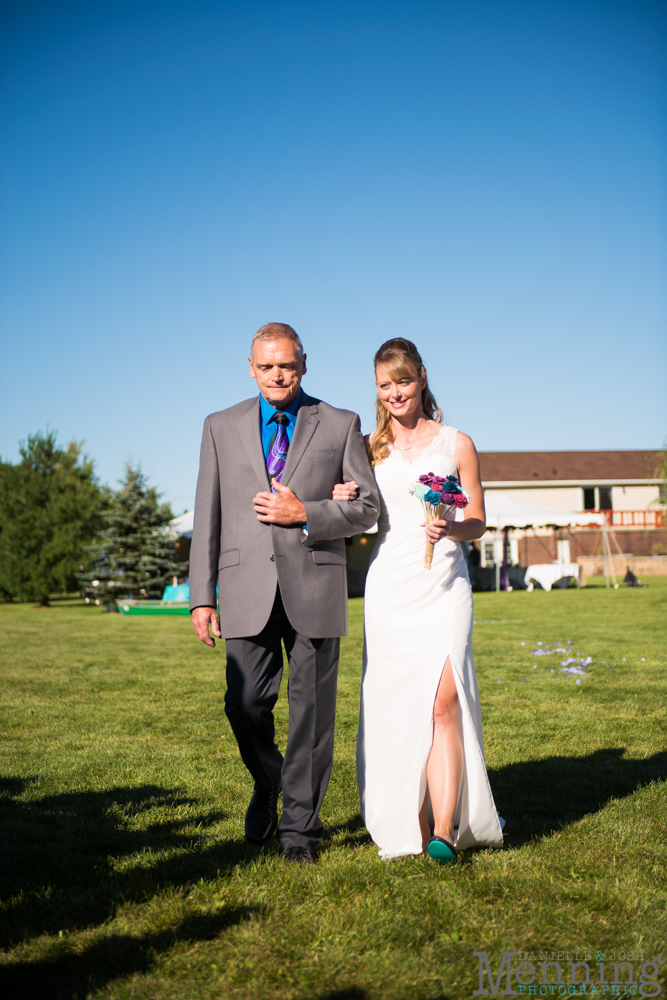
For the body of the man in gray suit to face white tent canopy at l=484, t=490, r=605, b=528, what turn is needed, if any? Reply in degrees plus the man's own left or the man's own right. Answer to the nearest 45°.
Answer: approximately 180°

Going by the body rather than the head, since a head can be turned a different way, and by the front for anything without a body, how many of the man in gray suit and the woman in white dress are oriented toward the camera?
2

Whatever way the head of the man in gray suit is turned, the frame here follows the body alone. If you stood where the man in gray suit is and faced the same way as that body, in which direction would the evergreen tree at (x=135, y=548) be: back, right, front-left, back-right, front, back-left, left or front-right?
back

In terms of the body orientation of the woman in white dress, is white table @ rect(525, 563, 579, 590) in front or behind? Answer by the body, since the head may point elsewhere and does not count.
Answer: behind

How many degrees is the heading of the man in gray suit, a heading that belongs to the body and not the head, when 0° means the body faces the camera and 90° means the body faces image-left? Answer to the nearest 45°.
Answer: approximately 0°

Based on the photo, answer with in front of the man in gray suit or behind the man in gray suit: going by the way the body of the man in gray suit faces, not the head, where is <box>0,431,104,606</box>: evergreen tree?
behind

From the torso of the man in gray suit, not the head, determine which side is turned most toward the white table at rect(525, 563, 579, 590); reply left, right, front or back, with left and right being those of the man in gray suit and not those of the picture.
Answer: back

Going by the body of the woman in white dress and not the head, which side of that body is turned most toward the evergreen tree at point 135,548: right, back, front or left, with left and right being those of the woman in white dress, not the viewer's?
back
